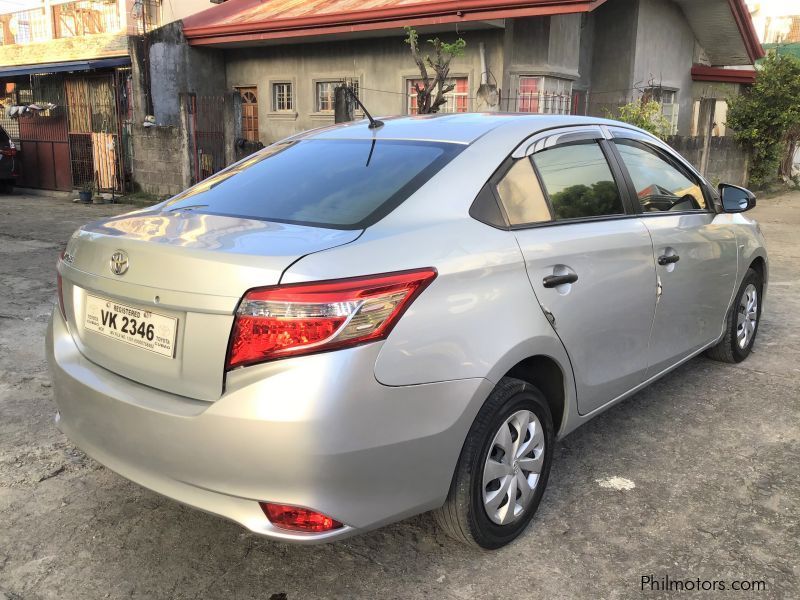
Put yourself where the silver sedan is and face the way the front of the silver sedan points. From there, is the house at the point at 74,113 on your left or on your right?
on your left

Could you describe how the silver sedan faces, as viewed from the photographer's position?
facing away from the viewer and to the right of the viewer

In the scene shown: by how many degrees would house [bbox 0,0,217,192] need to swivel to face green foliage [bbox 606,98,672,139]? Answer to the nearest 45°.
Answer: approximately 45° to its left

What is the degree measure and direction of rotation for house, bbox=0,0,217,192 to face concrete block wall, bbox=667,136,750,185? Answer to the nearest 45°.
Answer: approximately 45° to its left

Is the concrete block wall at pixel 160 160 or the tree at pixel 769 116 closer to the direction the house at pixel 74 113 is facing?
the concrete block wall

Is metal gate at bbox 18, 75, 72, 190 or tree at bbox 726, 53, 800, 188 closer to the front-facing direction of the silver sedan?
the tree

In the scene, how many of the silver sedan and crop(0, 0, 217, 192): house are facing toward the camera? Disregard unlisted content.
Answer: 1

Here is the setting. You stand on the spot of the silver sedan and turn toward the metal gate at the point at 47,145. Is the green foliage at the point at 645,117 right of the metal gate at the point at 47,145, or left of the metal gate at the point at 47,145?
right

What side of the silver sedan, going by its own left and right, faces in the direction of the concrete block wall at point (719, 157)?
front

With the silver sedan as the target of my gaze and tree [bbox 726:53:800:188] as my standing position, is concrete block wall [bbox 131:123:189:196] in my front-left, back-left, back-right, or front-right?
front-right

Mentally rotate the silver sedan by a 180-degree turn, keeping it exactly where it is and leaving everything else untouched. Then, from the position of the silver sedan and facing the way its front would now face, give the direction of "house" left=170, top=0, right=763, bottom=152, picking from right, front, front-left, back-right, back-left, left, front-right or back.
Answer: back-right

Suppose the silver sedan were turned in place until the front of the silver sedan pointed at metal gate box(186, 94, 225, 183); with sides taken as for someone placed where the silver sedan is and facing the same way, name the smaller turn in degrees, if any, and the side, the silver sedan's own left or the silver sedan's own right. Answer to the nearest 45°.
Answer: approximately 45° to the silver sedan's own left

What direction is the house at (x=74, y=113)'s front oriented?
toward the camera

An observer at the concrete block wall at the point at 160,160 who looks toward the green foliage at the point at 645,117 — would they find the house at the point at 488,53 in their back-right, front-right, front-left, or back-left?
front-left

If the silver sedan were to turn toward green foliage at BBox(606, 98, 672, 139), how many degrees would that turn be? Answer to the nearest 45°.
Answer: approximately 45° to its left

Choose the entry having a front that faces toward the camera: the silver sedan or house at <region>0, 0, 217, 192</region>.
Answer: the house
